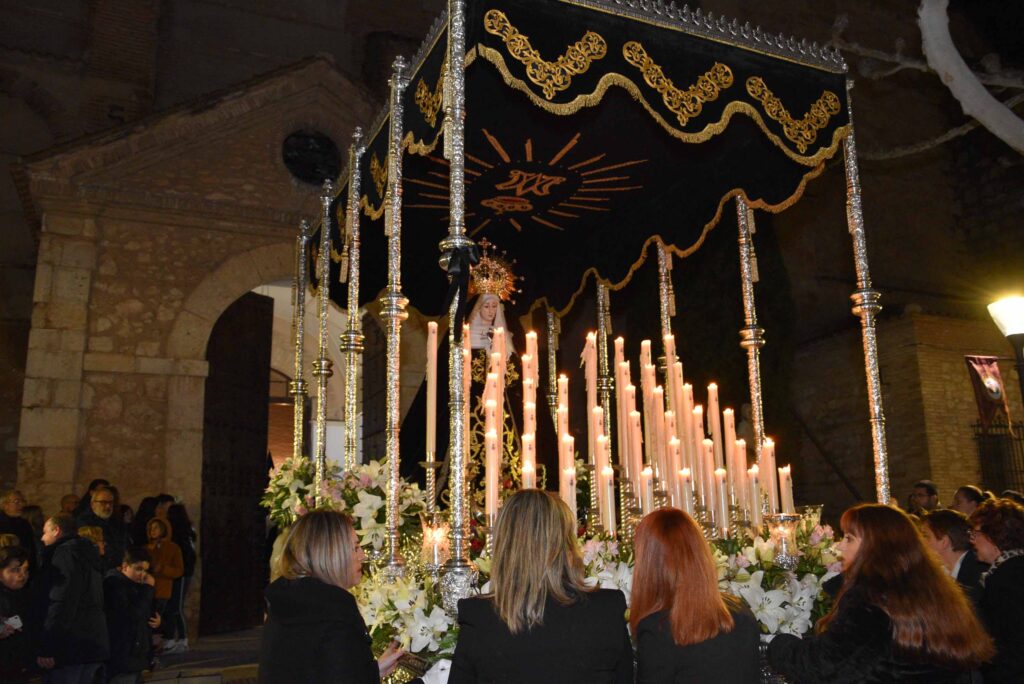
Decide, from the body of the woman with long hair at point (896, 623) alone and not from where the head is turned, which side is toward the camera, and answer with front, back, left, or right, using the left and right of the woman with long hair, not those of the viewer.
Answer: left

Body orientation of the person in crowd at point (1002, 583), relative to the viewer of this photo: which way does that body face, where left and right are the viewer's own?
facing to the left of the viewer

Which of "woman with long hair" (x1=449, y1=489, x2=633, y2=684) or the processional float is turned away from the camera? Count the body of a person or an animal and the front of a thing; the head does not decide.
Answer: the woman with long hair

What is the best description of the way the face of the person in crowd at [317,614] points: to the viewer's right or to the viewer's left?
to the viewer's right

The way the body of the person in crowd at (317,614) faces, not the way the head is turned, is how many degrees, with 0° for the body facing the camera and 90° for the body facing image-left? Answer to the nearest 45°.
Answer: approximately 225°

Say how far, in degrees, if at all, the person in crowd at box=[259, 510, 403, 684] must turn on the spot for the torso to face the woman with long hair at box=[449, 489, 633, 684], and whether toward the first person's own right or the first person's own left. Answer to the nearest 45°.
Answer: approximately 90° to the first person's own right

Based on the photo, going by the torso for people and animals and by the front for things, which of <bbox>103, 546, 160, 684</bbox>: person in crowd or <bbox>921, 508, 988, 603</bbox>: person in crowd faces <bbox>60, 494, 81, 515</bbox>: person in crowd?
<bbox>921, 508, 988, 603</bbox>: person in crowd

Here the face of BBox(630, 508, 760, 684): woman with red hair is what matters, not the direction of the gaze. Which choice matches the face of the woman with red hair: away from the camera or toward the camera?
away from the camera
